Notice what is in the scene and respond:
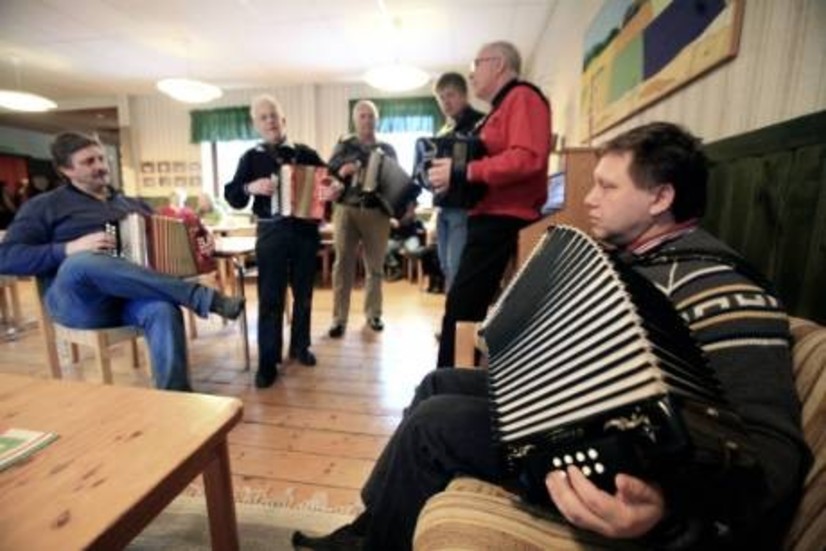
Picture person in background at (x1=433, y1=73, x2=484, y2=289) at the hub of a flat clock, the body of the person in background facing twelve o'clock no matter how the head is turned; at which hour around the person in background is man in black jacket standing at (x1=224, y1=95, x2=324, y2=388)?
The man in black jacket standing is roughly at 1 o'clock from the person in background.

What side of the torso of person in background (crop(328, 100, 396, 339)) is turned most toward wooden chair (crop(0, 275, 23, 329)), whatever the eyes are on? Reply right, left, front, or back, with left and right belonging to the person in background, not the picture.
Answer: right

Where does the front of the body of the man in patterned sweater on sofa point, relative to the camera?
to the viewer's left

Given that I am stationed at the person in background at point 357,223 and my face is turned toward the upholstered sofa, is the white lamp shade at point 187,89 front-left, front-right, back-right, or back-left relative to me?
back-right

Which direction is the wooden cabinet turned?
to the viewer's left

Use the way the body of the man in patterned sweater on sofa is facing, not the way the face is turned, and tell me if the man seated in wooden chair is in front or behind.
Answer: in front

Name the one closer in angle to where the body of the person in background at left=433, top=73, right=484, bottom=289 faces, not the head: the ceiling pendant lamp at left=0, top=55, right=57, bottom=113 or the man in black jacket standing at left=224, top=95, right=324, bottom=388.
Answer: the man in black jacket standing

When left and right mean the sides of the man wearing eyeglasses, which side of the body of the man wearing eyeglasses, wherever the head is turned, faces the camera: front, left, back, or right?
left

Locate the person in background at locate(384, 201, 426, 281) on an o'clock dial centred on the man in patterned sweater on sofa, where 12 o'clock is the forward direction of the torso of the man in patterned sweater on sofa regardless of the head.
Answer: The person in background is roughly at 2 o'clock from the man in patterned sweater on sofa.

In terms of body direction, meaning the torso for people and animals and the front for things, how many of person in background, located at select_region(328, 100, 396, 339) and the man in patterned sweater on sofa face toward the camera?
1

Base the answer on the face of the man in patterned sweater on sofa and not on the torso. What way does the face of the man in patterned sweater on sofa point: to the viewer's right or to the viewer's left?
to the viewer's left

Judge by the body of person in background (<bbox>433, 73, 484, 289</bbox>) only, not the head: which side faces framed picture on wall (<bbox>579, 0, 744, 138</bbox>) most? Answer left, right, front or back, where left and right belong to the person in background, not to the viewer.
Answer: left
